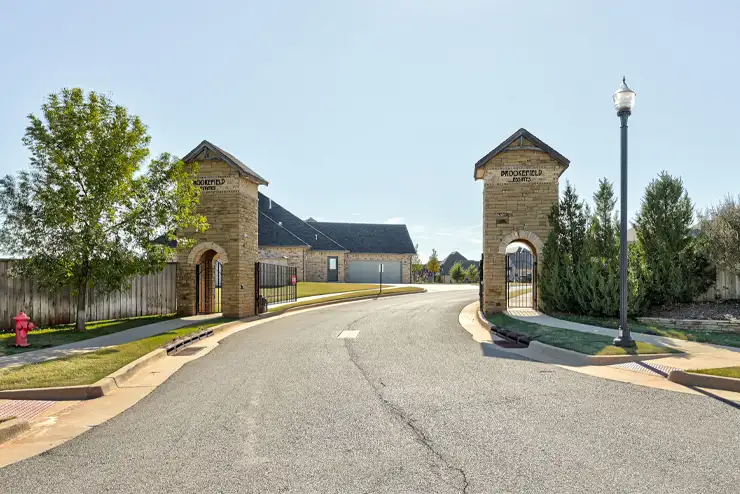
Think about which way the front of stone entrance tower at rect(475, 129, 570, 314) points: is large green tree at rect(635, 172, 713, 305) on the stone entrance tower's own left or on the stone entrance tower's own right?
on the stone entrance tower's own left

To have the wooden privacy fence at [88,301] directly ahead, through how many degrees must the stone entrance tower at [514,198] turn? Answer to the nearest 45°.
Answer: approximately 45° to its right

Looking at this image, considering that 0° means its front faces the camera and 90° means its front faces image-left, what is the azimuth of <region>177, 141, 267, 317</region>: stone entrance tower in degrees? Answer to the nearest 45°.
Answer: approximately 45°

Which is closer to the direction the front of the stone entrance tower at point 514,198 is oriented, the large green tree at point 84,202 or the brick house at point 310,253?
the large green tree

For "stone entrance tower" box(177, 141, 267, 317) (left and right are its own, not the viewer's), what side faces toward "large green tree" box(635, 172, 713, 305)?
left

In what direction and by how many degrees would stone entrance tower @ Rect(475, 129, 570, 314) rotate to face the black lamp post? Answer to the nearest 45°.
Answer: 0° — it already faces it

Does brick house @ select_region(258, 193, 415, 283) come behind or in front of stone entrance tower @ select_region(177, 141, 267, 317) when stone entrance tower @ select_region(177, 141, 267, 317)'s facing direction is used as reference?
behind

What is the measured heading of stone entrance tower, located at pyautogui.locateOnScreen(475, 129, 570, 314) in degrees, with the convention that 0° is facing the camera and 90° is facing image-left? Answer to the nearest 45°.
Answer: approximately 0°

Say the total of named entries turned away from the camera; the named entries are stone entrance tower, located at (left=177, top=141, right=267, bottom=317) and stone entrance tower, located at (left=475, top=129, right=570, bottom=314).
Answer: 0
